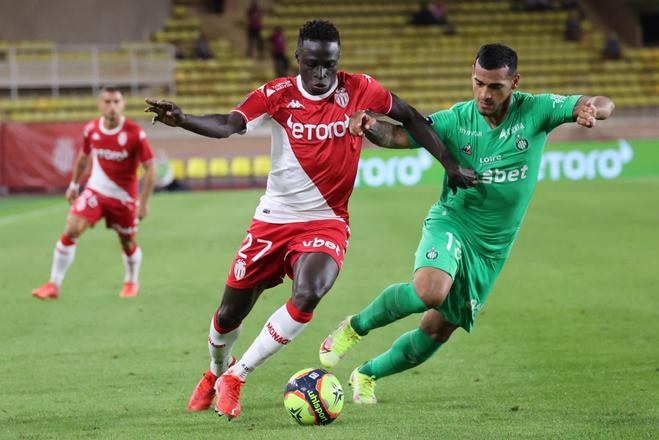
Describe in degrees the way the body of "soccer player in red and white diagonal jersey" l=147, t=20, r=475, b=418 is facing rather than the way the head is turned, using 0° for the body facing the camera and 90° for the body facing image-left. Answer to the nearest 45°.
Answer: approximately 0°

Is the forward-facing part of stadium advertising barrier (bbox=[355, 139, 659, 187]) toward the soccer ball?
yes

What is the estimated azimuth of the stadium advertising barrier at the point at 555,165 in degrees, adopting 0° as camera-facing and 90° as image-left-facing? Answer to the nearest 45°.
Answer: approximately 0°

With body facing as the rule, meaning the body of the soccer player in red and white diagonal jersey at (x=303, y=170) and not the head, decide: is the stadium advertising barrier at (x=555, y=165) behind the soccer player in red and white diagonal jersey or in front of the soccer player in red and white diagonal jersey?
behind

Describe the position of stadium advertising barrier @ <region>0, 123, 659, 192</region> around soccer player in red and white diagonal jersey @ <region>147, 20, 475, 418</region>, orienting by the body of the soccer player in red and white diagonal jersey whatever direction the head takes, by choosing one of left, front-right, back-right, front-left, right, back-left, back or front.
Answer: back

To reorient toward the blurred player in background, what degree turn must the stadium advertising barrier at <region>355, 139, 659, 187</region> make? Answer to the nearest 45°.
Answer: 0° — it already faces them
